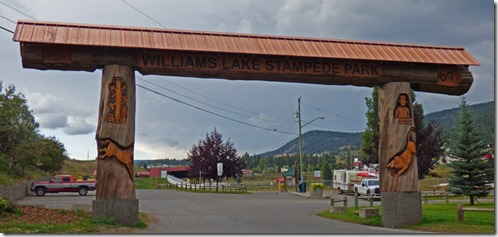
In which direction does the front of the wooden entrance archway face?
toward the camera

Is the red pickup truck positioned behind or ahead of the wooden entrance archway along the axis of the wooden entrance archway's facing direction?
behind

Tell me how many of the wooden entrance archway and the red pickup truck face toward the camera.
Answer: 1

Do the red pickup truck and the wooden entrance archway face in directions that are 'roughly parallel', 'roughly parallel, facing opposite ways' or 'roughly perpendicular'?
roughly perpendicular

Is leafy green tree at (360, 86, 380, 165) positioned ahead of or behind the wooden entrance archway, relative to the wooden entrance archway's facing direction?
behind

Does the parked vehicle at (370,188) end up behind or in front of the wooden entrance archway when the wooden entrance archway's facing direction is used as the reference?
behind

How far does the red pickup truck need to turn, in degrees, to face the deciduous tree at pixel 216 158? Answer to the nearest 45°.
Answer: approximately 135° to its right

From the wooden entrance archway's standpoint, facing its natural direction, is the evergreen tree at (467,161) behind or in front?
behind

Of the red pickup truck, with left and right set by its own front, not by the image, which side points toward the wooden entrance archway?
left

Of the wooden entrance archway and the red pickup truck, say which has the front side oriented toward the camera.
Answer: the wooden entrance archway

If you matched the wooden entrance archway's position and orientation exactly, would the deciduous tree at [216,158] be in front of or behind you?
behind

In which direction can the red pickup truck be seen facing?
to the viewer's left

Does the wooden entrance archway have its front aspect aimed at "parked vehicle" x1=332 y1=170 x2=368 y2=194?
no
